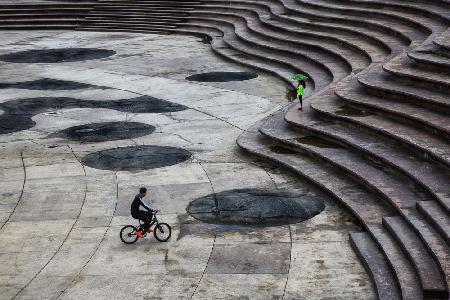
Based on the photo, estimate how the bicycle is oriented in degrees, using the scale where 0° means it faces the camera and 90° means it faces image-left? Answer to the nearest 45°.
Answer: approximately 270°

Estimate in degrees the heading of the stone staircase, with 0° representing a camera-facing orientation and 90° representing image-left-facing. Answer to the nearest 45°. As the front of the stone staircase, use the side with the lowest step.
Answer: approximately 45°

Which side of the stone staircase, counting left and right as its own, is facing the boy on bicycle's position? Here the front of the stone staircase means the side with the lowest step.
front

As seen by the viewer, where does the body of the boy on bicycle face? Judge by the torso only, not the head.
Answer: to the viewer's right
